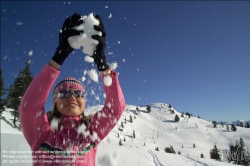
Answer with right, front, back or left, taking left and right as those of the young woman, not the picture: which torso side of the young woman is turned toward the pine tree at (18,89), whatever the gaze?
back

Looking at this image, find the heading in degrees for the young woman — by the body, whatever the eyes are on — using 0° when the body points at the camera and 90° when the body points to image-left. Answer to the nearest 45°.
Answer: approximately 0°
